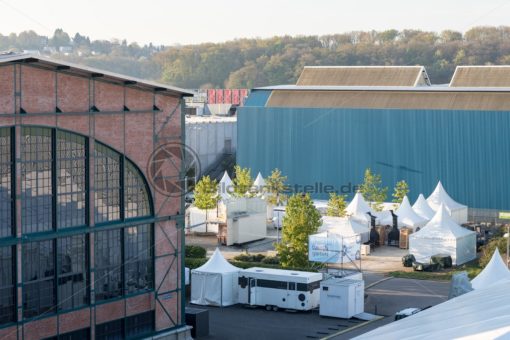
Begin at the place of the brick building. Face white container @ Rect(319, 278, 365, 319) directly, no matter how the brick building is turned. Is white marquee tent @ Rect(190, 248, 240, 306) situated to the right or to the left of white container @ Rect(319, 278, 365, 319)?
left

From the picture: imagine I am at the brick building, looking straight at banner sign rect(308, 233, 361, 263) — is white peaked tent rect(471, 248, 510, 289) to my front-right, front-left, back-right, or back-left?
front-right

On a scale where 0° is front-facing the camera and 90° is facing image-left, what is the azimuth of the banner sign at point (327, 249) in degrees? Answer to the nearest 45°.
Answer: approximately 0°

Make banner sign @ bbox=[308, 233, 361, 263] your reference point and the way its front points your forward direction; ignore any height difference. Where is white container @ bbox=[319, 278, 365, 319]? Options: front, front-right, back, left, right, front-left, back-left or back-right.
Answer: front

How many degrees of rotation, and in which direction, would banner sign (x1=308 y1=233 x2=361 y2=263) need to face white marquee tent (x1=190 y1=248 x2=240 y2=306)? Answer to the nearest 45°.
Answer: approximately 45° to its right

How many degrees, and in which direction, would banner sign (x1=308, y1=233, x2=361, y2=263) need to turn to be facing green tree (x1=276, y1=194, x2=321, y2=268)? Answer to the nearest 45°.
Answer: approximately 135° to its right

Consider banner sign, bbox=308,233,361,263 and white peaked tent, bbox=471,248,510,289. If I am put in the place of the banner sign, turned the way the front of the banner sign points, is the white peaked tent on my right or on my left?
on my left

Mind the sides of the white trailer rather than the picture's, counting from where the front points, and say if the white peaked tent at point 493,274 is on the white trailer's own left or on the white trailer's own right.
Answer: on the white trailer's own left

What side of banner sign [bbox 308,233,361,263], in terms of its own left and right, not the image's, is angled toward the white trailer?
front
